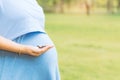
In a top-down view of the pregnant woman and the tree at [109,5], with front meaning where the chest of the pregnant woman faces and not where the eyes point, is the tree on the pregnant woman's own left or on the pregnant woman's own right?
on the pregnant woman's own left

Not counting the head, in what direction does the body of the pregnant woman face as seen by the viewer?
to the viewer's right
